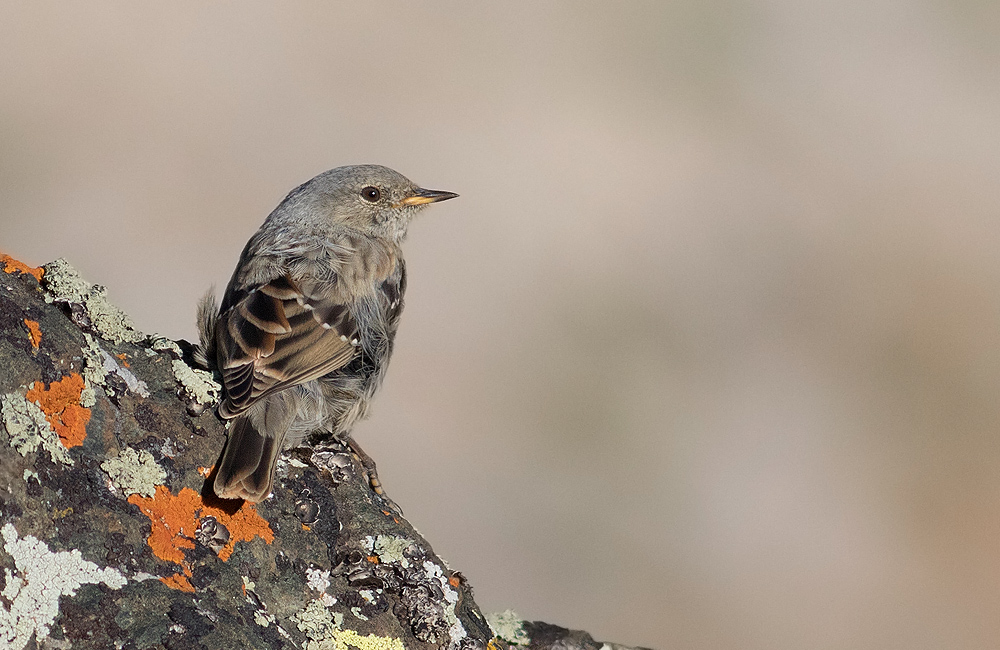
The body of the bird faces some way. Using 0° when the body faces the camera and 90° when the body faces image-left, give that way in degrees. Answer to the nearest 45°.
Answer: approximately 225°
